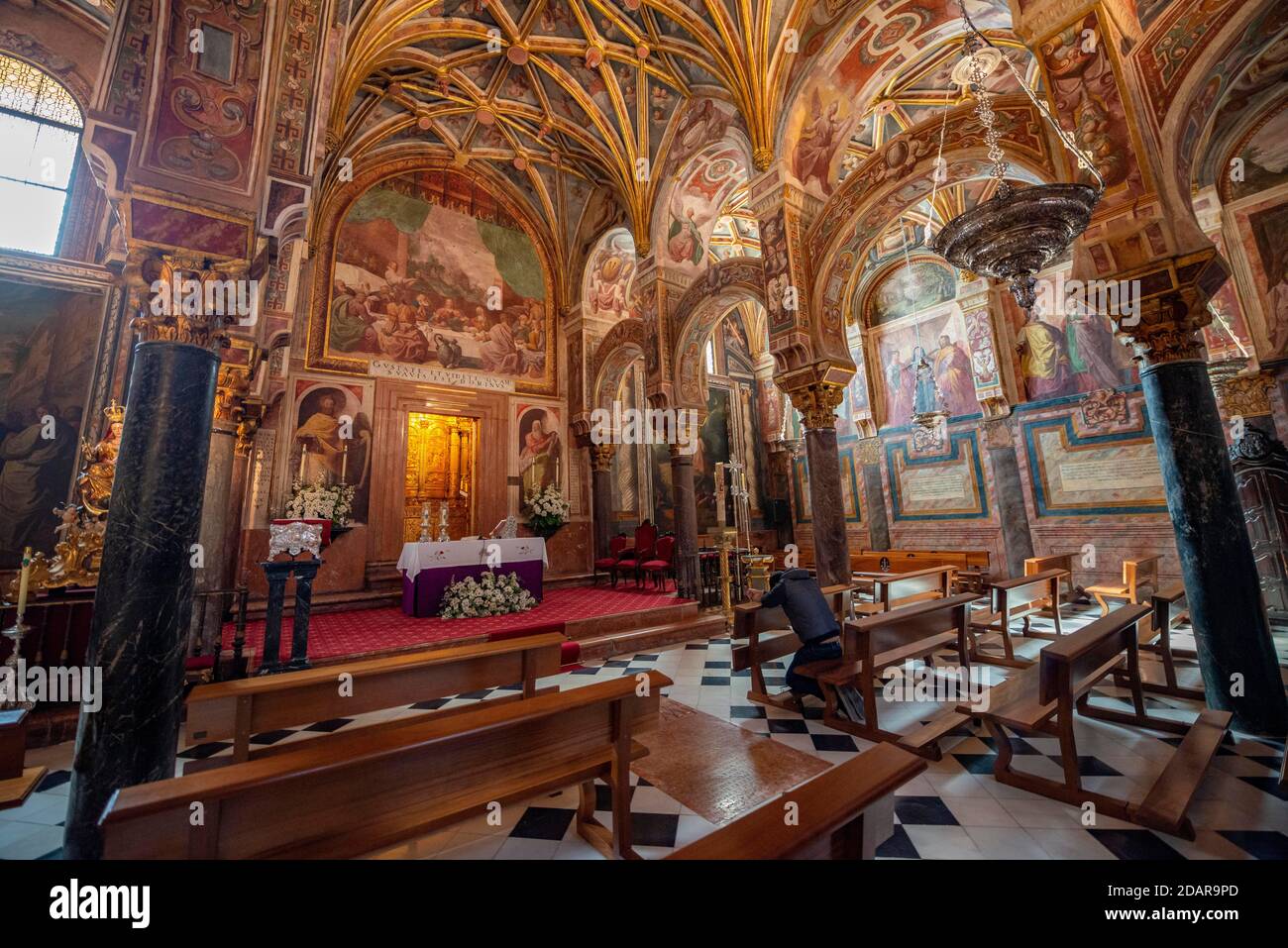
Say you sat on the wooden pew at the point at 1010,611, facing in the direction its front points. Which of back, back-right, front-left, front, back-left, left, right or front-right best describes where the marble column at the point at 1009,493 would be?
front-right

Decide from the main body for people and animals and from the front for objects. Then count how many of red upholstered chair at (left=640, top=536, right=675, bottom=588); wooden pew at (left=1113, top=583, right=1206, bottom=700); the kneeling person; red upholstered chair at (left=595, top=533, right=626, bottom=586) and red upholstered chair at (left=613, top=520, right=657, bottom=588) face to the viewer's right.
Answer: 0

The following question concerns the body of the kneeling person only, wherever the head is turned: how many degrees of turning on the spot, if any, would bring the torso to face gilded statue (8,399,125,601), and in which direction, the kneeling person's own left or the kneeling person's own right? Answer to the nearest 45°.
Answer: approximately 45° to the kneeling person's own left

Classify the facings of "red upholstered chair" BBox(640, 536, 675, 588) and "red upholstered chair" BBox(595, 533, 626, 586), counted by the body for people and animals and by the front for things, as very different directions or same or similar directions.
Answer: same or similar directions

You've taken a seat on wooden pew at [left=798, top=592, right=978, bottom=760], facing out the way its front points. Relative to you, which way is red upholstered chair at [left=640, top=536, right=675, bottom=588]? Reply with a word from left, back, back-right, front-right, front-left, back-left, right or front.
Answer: front

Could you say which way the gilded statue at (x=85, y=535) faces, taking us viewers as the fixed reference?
facing the viewer and to the right of the viewer

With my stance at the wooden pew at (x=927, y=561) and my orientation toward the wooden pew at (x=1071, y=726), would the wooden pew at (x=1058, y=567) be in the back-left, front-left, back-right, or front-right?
front-left

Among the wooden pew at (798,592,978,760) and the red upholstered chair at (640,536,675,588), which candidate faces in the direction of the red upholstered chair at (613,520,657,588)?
the wooden pew

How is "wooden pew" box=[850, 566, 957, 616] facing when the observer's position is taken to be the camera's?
facing away from the viewer and to the left of the viewer

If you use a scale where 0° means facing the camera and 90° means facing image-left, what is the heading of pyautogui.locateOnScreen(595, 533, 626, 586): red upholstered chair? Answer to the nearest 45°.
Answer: approximately 45°

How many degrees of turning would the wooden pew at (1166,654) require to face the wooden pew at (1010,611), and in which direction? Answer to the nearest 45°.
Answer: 0° — it already faces it

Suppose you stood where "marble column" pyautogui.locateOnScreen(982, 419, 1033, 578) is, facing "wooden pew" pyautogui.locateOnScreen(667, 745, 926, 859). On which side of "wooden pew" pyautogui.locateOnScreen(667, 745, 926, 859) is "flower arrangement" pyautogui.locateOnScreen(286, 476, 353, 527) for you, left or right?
right

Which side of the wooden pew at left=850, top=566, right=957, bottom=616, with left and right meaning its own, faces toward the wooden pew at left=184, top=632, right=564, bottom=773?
left

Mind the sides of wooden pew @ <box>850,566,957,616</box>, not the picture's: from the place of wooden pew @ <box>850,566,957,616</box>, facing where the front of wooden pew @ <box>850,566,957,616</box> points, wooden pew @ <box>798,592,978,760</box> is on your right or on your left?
on your left

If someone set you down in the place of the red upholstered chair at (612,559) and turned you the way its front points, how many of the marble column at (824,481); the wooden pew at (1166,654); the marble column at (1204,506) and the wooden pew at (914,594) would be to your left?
4

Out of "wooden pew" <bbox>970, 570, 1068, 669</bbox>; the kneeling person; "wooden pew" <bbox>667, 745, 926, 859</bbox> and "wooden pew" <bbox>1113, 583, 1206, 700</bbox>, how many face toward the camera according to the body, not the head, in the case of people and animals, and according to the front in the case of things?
0

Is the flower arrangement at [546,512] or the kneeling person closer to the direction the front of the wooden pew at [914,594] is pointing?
the flower arrangement

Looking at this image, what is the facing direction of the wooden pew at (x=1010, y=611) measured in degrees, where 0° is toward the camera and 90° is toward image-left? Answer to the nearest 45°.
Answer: approximately 135°

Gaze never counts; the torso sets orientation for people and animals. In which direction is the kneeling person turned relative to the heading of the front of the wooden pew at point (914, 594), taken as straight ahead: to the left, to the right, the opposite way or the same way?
the same way

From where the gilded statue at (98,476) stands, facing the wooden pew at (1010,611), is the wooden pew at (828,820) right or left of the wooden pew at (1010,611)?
right

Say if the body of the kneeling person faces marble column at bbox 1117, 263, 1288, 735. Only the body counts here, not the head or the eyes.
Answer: no
